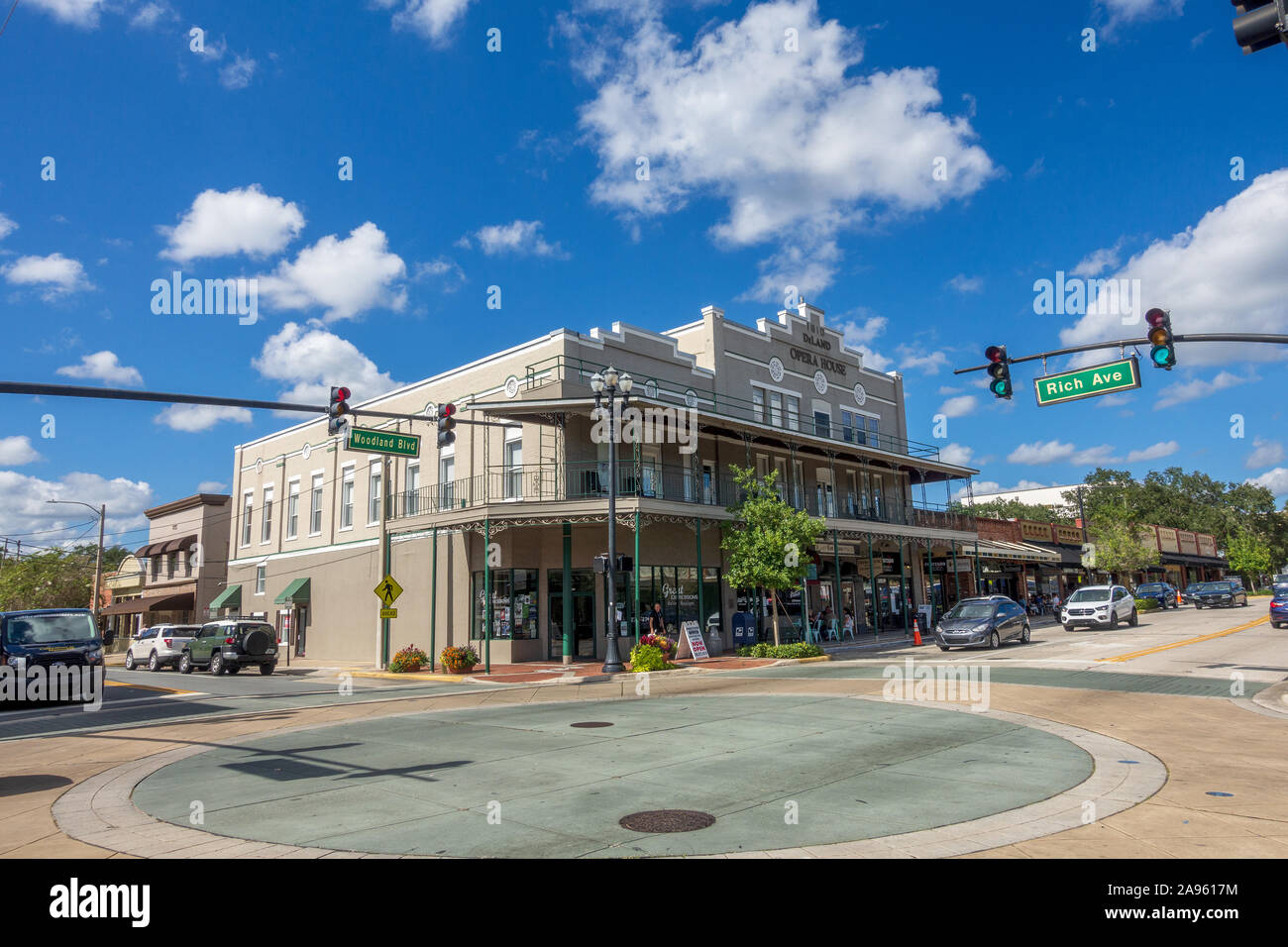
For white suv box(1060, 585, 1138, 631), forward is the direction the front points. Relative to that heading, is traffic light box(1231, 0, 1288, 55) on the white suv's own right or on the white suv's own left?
on the white suv's own left

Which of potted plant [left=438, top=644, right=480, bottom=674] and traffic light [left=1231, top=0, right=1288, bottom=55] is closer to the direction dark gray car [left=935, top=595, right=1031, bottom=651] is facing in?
the potted plant

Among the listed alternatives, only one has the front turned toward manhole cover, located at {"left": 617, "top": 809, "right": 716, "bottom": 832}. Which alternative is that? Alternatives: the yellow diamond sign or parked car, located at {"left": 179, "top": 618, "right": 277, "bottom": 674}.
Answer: the yellow diamond sign

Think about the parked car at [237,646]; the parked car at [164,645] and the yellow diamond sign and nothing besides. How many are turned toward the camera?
1

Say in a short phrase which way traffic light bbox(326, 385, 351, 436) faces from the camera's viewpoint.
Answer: facing the viewer and to the right of the viewer

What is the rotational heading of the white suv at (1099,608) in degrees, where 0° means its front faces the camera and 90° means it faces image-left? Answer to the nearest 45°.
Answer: approximately 45°

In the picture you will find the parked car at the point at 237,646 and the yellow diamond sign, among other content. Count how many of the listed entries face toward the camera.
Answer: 1

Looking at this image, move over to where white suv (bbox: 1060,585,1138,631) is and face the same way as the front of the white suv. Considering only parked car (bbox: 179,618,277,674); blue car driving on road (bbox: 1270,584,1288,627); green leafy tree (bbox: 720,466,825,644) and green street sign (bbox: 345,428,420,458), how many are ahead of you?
3

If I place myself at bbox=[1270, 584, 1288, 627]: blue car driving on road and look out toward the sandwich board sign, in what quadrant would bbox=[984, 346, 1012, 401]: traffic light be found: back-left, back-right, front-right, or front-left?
front-left

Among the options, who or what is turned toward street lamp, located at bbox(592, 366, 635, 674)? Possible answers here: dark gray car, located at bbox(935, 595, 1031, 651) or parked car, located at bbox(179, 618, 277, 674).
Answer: dark gray car, located at bbox(935, 595, 1031, 651)

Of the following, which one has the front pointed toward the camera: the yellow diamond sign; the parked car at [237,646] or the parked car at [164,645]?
the yellow diamond sign

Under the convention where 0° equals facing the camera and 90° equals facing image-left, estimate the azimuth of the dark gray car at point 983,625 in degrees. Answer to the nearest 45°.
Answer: approximately 45°

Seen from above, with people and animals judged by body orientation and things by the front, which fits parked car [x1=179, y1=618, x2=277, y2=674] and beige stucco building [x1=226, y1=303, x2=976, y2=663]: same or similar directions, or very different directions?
very different directions

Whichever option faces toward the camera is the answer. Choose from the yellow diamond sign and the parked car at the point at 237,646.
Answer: the yellow diamond sign
